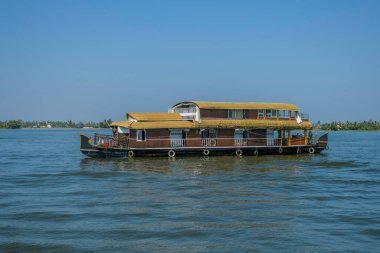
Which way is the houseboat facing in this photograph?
to the viewer's right
